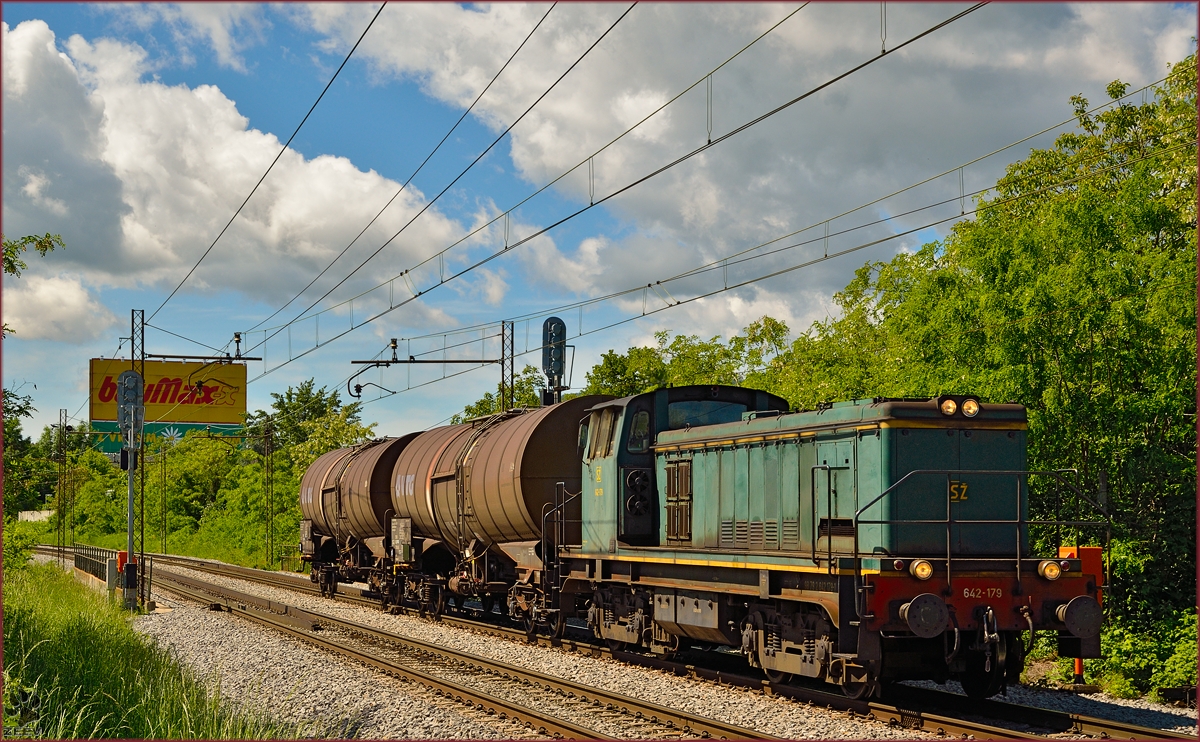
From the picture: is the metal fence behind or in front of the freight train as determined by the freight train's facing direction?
behind

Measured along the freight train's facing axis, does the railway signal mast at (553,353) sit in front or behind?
behind
